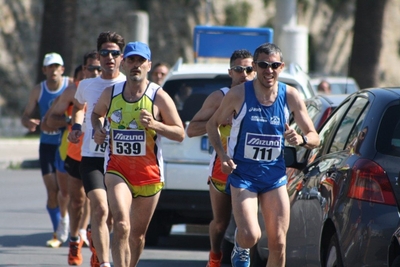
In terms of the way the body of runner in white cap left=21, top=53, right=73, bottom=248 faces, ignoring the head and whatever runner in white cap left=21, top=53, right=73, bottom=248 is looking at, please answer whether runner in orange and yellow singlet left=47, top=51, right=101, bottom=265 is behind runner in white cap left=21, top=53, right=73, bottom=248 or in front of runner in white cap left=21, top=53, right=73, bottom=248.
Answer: in front

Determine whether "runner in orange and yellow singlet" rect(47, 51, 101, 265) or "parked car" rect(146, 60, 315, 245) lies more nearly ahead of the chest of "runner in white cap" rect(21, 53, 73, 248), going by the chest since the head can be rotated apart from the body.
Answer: the runner in orange and yellow singlet

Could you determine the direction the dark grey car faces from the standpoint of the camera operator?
facing away from the viewer and to the left of the viewer

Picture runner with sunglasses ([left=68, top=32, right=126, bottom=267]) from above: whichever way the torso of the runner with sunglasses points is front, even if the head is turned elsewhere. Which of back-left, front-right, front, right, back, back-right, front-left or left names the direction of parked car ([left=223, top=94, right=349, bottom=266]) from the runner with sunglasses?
left

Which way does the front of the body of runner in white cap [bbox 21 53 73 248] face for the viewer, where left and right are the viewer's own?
facing the viewer

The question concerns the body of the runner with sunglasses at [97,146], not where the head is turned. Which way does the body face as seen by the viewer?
toward the camera
